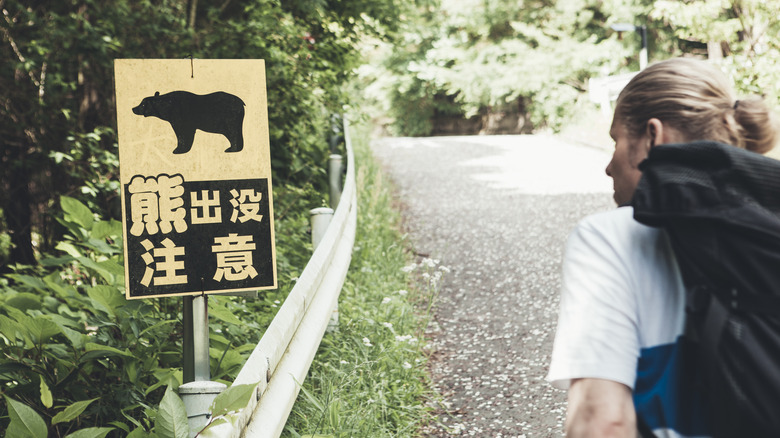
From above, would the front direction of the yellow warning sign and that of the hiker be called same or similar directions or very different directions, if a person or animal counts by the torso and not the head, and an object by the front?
very different directions

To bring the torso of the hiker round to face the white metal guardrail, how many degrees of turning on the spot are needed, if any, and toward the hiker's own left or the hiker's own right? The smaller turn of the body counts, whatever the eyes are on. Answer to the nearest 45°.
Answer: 0° — they already face it

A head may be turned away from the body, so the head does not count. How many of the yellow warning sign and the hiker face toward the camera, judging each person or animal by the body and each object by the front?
1

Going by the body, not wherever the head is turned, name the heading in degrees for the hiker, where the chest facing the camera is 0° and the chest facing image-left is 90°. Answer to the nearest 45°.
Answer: approximately 135°

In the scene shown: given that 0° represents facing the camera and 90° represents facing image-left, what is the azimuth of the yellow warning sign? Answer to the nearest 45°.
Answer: approximately 0°

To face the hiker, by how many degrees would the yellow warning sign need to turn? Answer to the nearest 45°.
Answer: approximately 45° to its left
